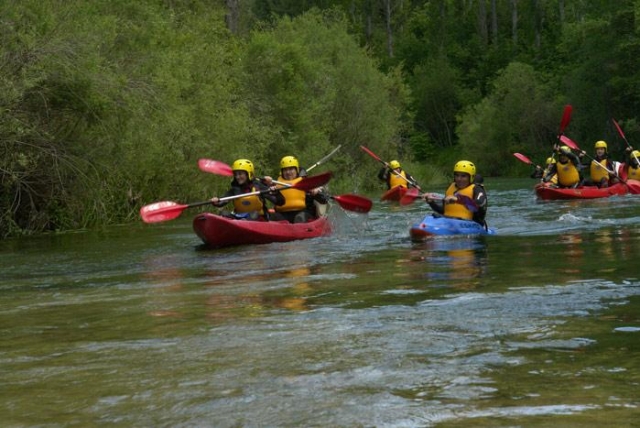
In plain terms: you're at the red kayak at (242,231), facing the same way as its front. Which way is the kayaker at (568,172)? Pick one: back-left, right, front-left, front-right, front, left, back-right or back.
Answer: back

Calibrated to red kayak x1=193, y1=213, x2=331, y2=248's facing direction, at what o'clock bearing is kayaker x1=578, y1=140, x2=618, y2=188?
The kayaker is roughly at 6 o'clock from the red kayak.

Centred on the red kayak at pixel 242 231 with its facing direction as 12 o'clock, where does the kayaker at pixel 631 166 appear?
The kayaker is roughly at 6 o'clock from the red kayak.

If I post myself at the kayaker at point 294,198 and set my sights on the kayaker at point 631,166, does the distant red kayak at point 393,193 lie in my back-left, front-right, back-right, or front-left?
front-left

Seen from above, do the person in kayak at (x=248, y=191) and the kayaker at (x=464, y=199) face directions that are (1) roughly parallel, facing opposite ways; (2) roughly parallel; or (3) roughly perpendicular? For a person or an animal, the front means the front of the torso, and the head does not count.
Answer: roughly parallel

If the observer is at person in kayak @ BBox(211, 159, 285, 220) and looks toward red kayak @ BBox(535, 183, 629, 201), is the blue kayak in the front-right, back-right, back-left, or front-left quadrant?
front-right

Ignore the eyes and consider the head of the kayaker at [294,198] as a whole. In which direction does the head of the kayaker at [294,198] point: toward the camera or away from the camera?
toward the camera

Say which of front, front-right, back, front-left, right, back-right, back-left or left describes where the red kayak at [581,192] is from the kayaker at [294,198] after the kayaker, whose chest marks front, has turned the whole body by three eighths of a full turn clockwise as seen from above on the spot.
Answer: front-right

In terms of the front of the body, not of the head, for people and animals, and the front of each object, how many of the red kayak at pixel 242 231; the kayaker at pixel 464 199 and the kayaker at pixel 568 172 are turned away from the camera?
0

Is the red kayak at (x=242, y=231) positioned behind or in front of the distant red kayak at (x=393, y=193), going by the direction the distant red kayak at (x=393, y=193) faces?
in front

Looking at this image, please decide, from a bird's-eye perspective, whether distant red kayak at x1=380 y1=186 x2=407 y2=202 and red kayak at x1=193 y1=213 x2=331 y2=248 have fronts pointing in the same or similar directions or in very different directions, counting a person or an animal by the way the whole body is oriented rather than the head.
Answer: same or similar directions

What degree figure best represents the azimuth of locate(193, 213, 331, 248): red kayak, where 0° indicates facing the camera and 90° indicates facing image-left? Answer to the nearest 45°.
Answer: approximately 45°

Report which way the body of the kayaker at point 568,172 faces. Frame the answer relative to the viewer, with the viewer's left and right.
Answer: facing the viewer and to the left of the viewer
